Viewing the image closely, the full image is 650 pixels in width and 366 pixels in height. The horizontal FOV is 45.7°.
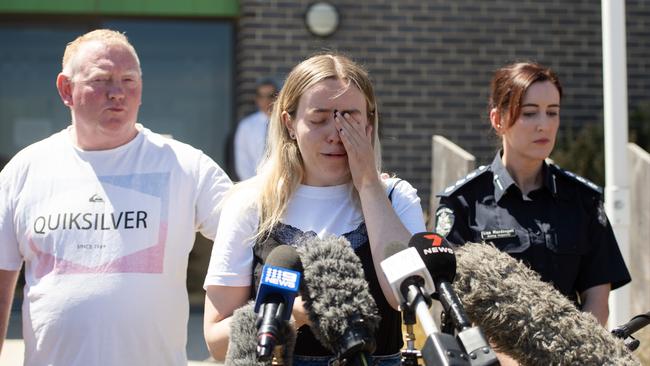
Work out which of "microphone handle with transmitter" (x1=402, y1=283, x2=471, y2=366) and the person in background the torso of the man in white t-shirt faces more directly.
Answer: the microphone handle with transmitter

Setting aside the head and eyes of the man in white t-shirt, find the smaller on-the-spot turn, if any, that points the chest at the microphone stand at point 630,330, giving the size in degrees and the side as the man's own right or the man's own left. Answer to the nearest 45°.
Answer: approximately 45° to the man's own left

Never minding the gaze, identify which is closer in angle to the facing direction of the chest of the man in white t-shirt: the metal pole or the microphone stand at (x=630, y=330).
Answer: the microphone stand

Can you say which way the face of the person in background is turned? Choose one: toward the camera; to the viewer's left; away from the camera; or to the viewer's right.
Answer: toward the camera

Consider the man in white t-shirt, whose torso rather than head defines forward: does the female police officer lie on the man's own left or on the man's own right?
on the man's own left

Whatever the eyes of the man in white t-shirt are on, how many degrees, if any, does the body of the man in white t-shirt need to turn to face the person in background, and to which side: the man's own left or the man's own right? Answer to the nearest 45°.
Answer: approximately 180°

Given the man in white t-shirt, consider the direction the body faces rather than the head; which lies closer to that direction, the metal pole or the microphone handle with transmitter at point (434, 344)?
the microphone handle with transmitter

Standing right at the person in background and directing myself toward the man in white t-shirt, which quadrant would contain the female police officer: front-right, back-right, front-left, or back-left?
front-left

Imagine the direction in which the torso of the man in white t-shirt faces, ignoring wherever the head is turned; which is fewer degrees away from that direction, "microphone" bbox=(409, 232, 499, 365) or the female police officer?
the microphone

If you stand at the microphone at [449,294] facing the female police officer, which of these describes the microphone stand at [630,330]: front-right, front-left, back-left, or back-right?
front-right

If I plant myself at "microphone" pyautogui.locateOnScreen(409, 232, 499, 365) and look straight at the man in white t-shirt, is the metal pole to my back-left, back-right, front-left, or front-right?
front-right

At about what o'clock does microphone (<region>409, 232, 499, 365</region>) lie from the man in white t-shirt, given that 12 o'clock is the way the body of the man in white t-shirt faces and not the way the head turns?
The microphone is roughly at 11 o'clock from the man in white t-shirt.

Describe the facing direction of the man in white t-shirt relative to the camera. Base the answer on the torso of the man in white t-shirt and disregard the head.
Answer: toward the camera

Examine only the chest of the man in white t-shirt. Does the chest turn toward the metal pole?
no

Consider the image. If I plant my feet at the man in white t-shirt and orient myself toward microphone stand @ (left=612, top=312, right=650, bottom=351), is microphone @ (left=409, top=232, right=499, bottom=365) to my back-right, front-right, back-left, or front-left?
front-right
